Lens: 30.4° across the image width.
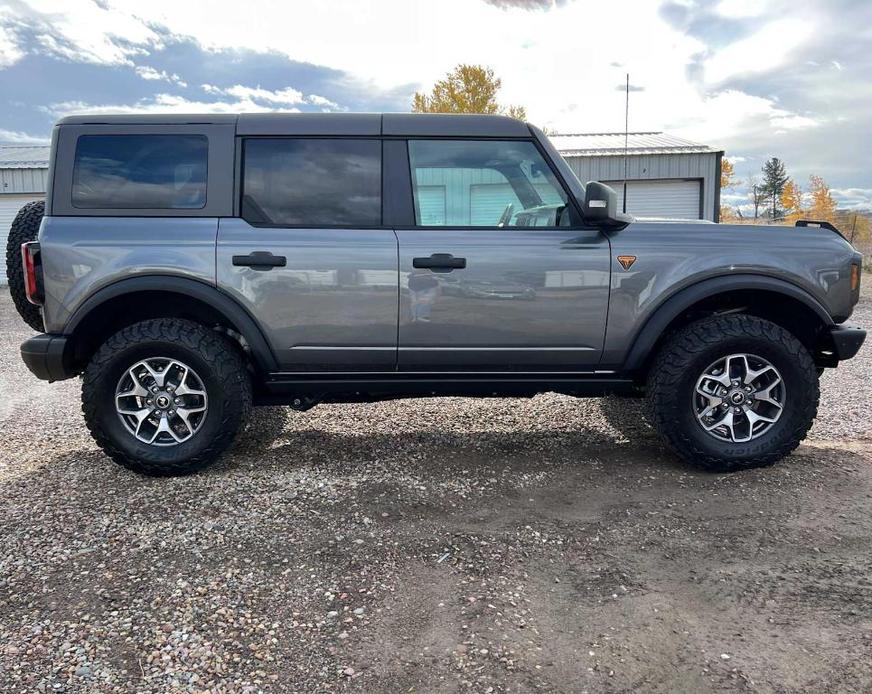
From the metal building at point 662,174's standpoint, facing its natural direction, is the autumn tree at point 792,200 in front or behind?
behind

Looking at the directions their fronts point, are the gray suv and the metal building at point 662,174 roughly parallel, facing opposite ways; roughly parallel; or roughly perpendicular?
roughly perpendicular

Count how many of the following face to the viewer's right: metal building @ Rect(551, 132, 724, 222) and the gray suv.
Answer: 1

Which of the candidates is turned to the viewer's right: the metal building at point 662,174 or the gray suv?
the gray suv

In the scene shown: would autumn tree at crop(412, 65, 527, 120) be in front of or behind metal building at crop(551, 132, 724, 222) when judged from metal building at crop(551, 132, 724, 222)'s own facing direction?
behind

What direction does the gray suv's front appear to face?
to the viewer's right

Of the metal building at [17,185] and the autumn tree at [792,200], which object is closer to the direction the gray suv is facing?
the autumn tree

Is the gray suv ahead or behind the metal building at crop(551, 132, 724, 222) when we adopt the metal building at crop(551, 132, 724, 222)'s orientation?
ahead

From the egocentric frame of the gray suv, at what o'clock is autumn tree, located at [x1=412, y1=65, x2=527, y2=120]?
The autumn tree is roughly at 9 o'clock from the gray suv.

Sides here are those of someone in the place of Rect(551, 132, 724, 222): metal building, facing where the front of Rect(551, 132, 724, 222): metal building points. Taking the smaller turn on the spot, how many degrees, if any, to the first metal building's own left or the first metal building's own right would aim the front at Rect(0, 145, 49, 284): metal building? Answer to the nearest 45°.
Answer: approximately 90° to the first metal building's own right
